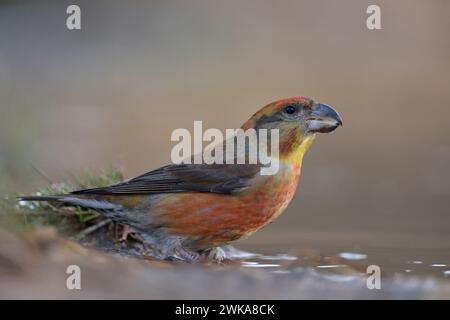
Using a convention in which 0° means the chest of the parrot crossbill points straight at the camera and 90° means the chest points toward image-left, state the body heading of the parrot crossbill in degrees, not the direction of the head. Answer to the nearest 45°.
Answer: approximately 270°
